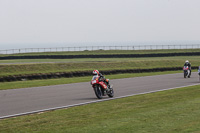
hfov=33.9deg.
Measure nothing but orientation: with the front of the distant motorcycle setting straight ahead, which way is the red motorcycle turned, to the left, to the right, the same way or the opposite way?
the same way

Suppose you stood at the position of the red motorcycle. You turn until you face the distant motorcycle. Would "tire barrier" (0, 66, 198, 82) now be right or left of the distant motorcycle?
left

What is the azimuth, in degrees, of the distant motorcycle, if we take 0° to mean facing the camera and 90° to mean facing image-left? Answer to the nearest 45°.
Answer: approximately 45°

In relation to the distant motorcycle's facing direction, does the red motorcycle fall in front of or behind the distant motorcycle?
in front

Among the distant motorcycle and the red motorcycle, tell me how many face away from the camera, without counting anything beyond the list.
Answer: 0

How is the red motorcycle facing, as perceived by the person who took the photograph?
facing the viewer and to the left of the viewer

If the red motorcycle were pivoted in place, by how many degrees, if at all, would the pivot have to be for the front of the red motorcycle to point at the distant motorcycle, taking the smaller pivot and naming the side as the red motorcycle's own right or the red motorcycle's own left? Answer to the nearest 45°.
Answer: approximately 180°
